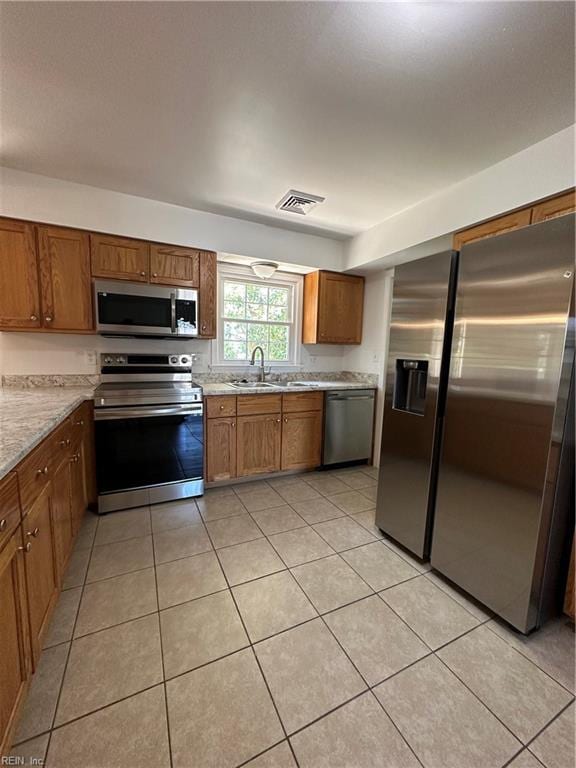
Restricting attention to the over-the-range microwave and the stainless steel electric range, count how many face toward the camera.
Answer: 2

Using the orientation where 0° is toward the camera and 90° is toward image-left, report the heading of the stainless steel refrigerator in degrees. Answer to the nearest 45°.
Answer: approximately 45°

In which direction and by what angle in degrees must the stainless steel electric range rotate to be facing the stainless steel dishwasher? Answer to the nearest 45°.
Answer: approximately 90° to its left

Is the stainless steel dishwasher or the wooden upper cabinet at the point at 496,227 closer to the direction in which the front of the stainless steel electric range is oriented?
the wooden upper cabinet

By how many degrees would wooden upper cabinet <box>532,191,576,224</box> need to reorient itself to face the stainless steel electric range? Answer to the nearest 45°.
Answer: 0° — it already faces it
